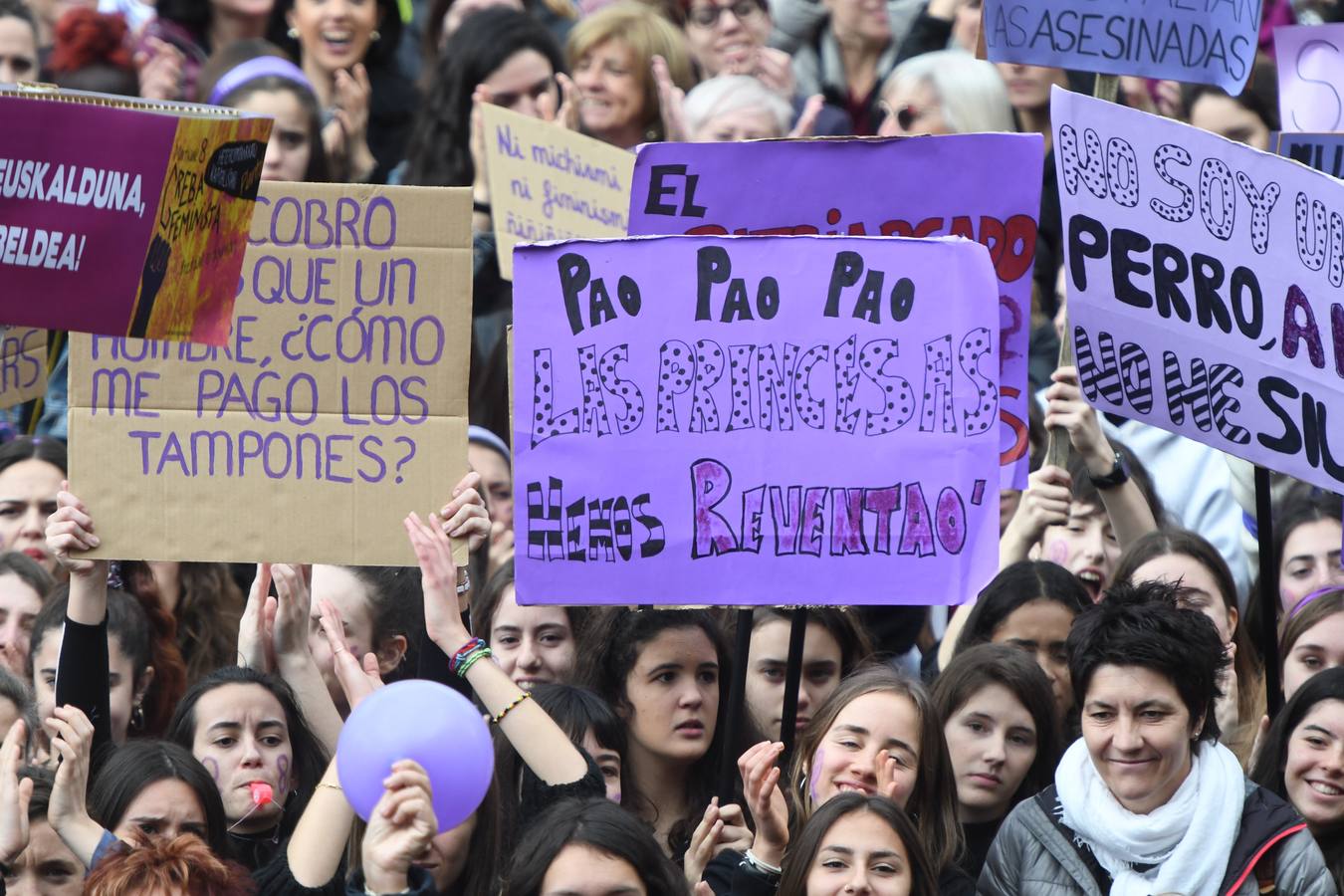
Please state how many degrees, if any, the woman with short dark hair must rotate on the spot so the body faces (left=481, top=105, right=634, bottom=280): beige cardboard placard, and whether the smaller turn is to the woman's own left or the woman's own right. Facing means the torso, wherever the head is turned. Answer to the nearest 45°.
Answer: approximately 135° to the woman's own right

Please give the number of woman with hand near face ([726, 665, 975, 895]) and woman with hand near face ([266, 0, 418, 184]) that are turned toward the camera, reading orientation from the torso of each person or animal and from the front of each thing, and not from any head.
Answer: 2

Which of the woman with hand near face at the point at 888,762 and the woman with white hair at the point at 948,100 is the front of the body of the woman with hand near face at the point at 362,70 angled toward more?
the woman with hand near face

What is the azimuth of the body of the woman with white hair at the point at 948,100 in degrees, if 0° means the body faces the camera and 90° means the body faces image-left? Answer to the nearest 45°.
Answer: approximately 45°

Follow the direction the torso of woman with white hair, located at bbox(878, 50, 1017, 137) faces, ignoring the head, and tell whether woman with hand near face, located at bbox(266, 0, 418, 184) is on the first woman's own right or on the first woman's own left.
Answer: on the first woman's own right

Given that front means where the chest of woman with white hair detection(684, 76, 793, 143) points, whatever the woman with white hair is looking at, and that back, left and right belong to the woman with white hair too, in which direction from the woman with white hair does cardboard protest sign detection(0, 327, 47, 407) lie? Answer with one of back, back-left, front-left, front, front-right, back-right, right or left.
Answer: front-right

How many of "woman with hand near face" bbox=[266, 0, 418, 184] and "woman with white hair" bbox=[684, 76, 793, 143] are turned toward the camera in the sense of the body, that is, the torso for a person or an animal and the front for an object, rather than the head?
2

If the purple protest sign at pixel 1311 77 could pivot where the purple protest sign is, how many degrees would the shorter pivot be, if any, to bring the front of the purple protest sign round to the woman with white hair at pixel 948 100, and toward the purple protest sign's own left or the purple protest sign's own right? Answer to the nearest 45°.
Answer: approximately 135° to the purple protest sign's own right

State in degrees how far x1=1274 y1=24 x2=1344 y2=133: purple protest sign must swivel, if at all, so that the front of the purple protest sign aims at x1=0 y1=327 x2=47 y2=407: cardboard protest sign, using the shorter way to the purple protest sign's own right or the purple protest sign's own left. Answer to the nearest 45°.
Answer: approximately 90° to the purple protest sign's own right

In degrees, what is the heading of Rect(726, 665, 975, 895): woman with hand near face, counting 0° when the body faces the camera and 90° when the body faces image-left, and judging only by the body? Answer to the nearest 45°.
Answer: approximately 0°

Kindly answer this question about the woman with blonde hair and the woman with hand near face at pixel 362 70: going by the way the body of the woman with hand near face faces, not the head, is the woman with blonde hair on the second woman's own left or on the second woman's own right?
on the second woman's own left

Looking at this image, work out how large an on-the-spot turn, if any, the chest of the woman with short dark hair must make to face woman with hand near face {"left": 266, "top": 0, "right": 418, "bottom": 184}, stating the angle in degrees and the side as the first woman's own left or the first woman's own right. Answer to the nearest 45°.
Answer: approximately 135° to the first woman's own right

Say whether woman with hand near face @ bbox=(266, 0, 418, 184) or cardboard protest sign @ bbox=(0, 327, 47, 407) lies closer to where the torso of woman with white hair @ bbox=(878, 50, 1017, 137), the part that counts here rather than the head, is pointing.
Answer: the cardboard protest sign

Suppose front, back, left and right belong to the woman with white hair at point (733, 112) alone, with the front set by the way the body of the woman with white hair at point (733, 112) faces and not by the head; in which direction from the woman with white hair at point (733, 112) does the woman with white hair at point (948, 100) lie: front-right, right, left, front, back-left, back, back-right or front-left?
left

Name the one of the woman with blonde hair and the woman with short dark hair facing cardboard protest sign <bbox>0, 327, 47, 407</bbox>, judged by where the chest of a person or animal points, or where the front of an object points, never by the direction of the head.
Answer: the woman with blonde hair

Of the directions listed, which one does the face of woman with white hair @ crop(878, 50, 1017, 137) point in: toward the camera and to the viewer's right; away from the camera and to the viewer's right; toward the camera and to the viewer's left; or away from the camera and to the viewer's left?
toward the camera and to the viewer's left
